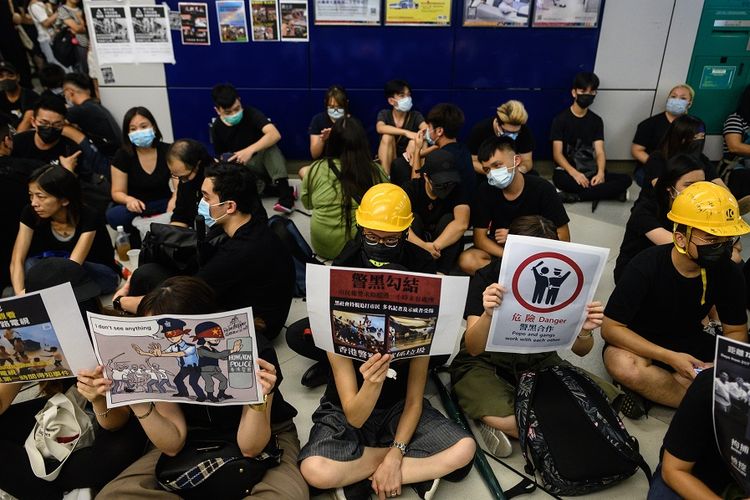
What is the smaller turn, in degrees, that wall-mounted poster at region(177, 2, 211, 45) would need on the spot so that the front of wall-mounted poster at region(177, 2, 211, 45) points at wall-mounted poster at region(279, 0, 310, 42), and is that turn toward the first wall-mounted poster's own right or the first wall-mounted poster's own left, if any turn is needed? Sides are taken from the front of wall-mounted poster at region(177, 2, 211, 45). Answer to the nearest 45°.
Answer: approximately 90° to the first wall-mounted poster's own left

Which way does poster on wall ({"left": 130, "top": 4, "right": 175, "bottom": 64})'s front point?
toward the camera

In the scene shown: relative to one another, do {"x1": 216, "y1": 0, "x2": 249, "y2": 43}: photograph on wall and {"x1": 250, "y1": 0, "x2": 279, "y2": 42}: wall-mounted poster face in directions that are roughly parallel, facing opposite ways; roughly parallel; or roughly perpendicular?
roughly parallel

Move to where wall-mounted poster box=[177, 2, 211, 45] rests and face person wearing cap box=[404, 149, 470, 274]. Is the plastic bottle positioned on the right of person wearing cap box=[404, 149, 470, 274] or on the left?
right

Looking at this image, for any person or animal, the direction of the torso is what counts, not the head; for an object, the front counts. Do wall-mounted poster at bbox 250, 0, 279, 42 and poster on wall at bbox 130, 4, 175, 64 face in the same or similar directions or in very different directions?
same or similar directions

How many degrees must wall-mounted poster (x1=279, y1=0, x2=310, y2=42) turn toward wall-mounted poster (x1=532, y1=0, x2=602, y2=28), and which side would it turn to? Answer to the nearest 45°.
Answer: approximately 90° to its left

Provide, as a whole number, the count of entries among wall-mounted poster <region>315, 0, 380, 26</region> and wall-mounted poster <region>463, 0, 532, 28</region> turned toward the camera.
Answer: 2

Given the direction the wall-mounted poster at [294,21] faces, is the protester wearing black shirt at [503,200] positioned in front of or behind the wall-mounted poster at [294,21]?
in front

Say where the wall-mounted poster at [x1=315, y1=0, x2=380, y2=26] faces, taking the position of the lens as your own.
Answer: facing the viewer

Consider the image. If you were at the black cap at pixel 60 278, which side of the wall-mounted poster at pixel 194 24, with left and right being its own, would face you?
front

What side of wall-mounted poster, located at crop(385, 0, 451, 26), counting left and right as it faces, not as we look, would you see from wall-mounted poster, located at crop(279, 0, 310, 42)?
right

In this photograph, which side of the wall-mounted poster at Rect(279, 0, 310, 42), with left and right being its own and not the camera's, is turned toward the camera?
front

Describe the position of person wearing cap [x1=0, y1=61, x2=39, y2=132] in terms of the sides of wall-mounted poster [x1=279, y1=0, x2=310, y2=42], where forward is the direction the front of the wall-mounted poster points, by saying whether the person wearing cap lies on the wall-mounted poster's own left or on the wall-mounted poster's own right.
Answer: on the wall-mounted poster's own right

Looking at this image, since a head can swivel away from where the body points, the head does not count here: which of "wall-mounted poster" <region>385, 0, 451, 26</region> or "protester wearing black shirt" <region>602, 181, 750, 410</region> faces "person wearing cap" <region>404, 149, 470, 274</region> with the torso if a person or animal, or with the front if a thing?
the wall-mounted poster

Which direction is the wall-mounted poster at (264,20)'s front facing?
toward the camera
